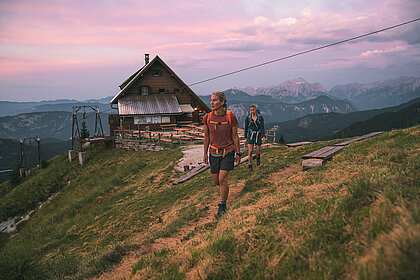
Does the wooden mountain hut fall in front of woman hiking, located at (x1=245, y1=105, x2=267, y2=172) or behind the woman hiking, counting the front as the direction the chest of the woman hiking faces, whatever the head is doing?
behind

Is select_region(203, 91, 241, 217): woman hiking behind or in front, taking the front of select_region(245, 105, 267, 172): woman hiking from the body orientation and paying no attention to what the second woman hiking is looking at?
in front

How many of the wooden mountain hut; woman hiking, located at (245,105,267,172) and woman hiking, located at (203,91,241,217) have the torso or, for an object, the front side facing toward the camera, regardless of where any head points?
3

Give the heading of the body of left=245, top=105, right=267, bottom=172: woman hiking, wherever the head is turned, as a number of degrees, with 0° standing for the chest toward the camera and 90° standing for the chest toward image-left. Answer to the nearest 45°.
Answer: approximately 0°

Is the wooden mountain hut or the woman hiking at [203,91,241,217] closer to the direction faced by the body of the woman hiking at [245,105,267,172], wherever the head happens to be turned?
the woman hiking at [203,91,241,217]

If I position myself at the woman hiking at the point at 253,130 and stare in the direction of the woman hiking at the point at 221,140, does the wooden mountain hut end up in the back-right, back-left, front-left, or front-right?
back-right

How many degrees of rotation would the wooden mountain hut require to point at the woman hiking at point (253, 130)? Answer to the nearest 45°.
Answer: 0° — it already faces them

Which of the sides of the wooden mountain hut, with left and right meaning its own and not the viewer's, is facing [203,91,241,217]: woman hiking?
front
